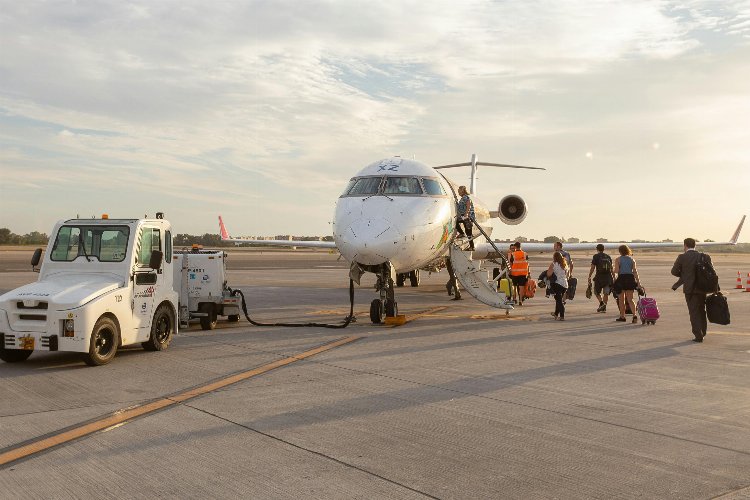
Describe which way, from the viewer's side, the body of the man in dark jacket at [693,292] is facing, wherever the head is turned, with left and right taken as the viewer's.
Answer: facing away from the viewer and to the left of the viewer

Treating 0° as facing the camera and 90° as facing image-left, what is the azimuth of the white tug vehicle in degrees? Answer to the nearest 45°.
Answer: approximately 45°

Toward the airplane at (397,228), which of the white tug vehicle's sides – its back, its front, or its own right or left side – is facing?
back

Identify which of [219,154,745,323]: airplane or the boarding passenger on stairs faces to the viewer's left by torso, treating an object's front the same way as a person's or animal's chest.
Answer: the boarding passenger on stairs

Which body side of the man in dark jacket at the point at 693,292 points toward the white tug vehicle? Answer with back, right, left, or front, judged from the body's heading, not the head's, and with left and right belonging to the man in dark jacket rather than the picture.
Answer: left

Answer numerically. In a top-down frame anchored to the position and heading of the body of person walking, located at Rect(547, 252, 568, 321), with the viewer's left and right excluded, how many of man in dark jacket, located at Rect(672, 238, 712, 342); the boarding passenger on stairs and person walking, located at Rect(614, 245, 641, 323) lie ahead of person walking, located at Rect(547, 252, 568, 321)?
1

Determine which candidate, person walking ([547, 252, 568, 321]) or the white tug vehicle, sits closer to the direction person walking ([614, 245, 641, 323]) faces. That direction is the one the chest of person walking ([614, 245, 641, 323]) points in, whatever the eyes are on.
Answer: the person walking

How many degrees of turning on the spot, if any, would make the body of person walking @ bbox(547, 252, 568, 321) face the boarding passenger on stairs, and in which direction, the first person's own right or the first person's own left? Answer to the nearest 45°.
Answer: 0° — they already face them

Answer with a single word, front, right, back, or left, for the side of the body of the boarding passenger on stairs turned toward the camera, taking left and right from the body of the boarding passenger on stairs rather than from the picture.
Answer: left

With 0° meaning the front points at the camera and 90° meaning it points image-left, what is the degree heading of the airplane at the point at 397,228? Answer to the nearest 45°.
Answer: approximately 0°

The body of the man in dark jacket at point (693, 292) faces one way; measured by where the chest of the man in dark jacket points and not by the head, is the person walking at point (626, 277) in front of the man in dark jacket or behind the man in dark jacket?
in front

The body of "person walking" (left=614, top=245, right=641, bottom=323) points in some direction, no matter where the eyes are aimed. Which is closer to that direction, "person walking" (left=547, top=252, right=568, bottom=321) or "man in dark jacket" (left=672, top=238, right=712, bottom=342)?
the person walking

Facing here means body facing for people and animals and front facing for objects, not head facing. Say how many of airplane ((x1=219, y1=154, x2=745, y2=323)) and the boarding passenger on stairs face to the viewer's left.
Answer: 1
